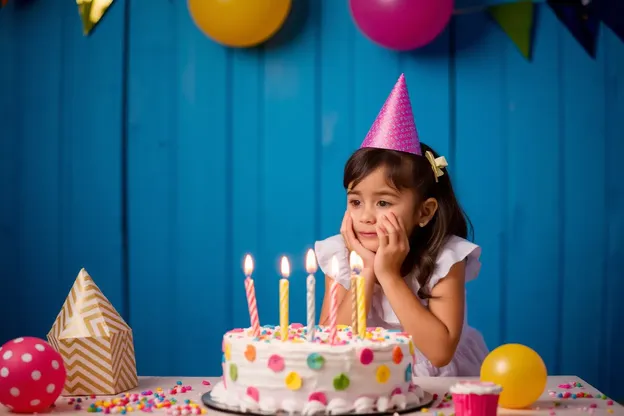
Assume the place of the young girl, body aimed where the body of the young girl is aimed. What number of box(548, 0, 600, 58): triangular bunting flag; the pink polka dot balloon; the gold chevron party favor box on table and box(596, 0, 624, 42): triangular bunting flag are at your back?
2

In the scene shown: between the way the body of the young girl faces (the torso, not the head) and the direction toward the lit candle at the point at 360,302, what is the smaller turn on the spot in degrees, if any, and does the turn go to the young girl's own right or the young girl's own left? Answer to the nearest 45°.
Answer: approximately 45° to the young girl's own left

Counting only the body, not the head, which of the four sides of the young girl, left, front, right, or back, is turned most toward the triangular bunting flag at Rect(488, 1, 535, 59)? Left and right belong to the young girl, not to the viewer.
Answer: back

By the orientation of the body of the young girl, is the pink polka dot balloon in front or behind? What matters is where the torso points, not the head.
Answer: in front

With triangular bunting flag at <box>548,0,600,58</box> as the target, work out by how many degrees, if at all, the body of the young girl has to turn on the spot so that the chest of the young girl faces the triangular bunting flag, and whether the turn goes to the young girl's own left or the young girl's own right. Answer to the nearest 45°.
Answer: approximately 180°

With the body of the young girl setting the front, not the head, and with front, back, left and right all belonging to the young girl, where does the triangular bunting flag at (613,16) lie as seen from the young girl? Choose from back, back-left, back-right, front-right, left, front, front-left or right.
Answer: back

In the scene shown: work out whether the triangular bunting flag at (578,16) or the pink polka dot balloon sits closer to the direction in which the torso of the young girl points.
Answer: the pink polka dot balloon

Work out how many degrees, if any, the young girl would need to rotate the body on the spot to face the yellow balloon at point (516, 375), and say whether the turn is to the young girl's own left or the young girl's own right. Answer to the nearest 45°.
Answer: approximately 45° to the young girl's own left

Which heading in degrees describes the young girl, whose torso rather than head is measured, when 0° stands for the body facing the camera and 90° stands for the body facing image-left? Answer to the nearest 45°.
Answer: approximately 45°

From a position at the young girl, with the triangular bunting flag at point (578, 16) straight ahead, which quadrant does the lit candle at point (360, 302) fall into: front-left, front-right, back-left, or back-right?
back-right

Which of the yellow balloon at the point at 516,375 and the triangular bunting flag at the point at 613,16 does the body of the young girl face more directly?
the yellow balloon

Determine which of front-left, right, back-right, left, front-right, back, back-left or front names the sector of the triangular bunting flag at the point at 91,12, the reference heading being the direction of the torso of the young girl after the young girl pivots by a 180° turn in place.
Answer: left

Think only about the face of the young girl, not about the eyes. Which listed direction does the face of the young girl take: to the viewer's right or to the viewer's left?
to the viewer's left

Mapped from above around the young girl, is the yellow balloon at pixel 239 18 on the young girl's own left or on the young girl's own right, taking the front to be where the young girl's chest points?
on the young girl's own right
